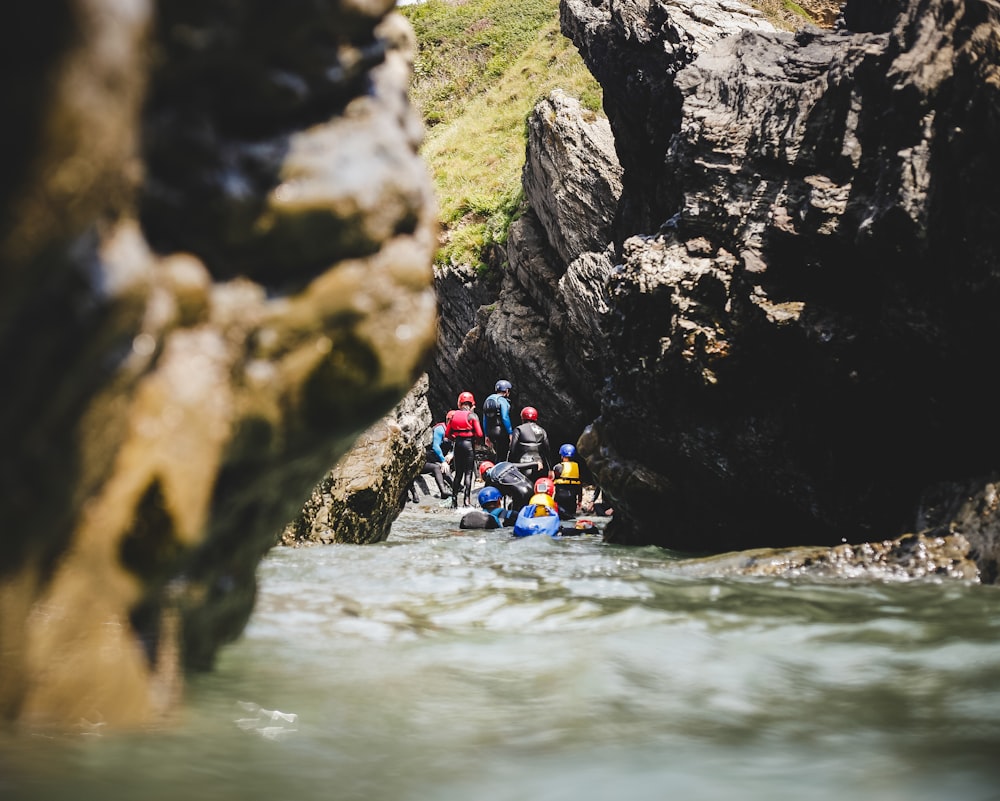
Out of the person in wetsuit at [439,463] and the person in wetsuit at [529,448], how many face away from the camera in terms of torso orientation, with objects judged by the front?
1

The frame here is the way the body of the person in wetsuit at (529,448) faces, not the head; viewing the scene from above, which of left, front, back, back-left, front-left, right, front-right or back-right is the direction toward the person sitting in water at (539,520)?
back

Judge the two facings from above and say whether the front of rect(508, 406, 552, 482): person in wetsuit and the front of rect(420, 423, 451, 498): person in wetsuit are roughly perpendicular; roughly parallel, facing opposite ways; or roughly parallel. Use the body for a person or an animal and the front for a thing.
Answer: roughly perpendicular

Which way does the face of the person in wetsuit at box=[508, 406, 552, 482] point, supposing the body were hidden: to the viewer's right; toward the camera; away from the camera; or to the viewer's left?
away from the camera

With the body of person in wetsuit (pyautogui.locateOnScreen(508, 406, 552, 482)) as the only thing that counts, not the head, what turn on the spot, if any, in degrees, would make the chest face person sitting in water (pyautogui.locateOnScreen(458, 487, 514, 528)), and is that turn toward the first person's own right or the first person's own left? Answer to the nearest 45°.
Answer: approximately 180°

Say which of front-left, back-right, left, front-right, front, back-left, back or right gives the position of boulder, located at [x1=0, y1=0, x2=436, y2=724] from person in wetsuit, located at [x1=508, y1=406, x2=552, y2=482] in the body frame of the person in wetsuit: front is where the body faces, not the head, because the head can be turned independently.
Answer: back

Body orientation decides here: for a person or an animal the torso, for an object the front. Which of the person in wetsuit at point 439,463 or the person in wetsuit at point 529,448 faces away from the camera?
the person in wetsuit at point 529,448

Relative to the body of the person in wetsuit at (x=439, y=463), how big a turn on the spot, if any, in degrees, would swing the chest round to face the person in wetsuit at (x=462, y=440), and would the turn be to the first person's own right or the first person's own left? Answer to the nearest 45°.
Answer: approximately 90° to the first person's own right

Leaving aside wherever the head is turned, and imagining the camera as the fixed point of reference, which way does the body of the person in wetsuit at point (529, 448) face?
away from the camera
